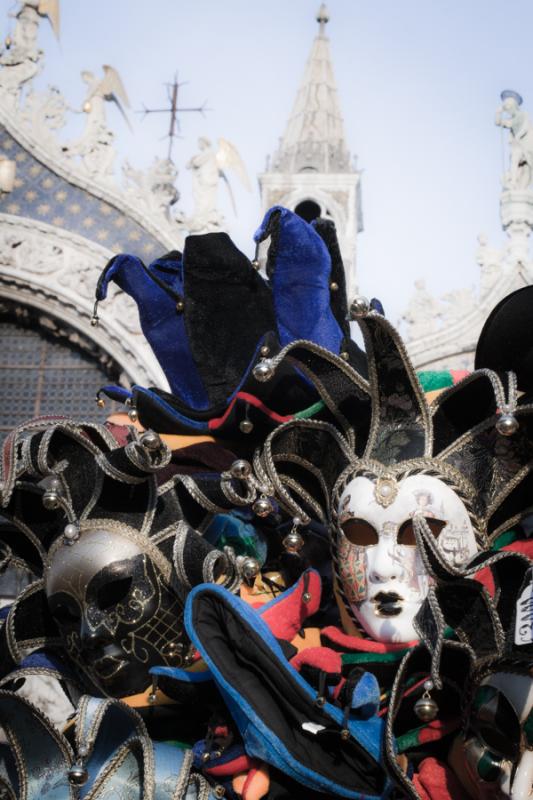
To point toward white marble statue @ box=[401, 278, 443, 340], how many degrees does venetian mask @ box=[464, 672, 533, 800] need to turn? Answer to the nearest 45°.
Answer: approximately 180°

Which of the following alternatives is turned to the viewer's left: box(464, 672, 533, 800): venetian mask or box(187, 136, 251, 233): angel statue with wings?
the angel statue with wings

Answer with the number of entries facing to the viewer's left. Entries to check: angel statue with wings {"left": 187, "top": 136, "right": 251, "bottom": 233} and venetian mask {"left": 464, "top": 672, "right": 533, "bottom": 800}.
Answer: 1

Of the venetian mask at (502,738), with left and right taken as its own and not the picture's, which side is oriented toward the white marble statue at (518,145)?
back

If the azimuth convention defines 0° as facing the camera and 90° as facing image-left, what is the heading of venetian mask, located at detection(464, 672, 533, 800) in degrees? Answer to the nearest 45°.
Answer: approximately 0°

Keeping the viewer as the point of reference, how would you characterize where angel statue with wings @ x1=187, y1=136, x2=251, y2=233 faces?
facing to the left of the viewer

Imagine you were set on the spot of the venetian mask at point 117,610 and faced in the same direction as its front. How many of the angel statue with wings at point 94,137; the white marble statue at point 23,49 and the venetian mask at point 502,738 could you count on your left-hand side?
1

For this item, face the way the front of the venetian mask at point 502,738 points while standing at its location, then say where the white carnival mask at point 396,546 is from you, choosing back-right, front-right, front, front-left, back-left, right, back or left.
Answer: back-right

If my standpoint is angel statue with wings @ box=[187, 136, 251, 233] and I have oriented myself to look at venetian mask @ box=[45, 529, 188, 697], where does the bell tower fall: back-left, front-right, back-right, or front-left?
back-left

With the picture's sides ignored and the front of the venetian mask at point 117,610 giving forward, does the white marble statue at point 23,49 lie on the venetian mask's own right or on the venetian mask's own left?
on the venetian mask's own right
